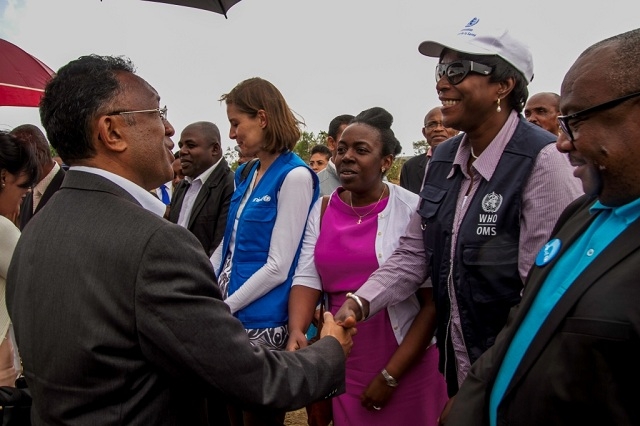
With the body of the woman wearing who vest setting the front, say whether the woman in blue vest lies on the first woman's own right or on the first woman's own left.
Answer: on the first woman's own right

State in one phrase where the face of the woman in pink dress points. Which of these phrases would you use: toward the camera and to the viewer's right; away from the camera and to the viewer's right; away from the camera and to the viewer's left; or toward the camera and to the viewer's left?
toward the camera and to the viewer's left

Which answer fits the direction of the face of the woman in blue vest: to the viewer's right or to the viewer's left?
to the viewer's left

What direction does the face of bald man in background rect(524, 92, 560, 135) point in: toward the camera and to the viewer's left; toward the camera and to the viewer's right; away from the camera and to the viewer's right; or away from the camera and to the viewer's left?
toward the camera and to the viewer's left

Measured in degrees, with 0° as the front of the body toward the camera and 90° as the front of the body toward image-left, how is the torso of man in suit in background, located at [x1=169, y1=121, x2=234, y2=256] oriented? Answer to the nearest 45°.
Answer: approximately 45°

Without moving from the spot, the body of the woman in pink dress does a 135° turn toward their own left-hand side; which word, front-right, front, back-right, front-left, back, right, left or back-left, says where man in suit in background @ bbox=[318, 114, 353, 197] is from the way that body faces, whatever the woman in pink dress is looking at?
left

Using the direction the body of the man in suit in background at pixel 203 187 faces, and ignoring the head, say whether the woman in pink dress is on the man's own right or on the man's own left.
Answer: on the man's own left

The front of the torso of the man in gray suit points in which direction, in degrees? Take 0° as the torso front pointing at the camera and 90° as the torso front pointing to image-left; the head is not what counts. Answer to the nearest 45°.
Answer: approximately 225°

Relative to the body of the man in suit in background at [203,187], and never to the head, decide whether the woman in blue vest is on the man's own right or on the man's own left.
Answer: on the man's own left

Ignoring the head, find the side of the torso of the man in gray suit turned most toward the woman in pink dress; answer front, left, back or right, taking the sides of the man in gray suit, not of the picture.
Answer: front

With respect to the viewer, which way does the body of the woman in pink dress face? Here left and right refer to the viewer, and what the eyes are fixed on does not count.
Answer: facing the viewer and to the left of the viewer
